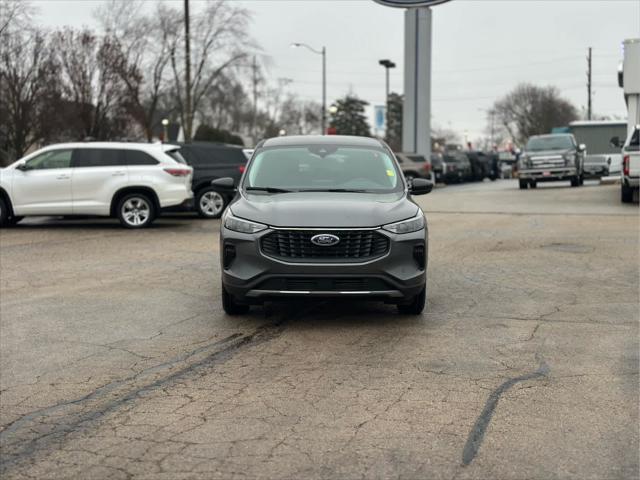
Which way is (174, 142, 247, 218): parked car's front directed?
to the viewer's left

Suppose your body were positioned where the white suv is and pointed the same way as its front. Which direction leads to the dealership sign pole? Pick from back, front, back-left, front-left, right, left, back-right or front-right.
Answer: back-right

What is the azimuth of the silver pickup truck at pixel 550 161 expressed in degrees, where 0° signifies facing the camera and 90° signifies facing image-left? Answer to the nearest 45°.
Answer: approximately 0°

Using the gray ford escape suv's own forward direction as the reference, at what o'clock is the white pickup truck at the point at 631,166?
The white pickup truck is roughly at 7 o'clock from the gray ford escape suv.

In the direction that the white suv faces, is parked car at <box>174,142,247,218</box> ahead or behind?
behind

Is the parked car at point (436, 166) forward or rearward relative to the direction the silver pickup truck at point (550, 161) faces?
rearward

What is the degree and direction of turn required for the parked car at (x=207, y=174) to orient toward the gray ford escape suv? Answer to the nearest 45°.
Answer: approximately 90° to its left

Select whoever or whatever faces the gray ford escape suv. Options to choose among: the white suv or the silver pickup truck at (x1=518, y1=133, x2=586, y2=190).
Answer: the silver pickup truck

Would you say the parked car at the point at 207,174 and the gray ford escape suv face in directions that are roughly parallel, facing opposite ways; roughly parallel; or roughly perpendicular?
roughly perpendicular

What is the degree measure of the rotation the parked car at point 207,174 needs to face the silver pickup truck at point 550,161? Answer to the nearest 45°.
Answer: approximately 135° to its right

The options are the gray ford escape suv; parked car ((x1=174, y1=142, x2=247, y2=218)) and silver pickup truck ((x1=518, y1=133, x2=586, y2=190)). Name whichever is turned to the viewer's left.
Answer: the parked car

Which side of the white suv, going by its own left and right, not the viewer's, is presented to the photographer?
left

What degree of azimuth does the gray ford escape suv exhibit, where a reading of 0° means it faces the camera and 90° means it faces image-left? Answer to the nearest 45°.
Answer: approximately 0°

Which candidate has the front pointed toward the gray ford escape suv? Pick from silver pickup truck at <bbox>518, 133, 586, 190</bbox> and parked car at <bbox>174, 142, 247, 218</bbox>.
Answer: the silver pickup truck

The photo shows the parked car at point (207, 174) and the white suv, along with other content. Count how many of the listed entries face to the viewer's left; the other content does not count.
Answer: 2
